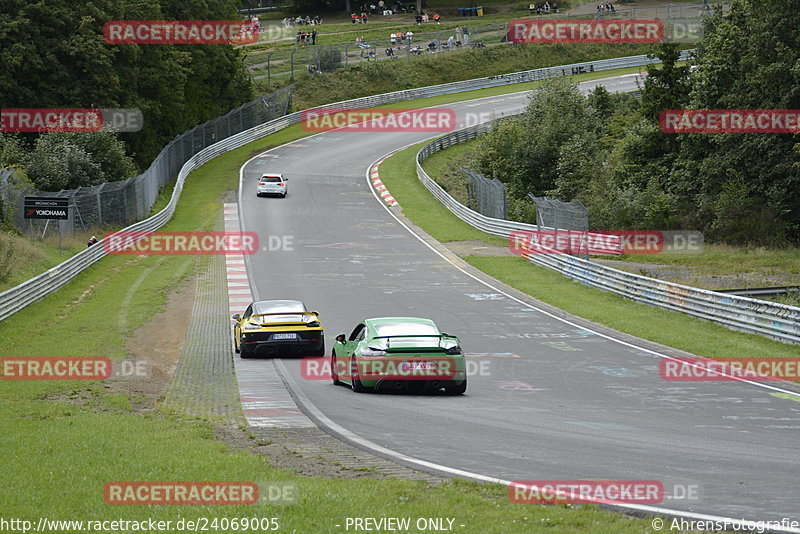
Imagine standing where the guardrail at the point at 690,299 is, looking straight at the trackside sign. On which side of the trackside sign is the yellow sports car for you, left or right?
left

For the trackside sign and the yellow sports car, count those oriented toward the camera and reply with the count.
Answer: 1

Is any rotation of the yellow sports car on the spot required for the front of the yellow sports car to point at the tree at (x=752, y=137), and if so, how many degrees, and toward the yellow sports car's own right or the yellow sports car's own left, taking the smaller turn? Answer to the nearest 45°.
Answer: approximately 45° to the yellow sports car's own right

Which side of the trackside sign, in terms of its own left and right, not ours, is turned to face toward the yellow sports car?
front

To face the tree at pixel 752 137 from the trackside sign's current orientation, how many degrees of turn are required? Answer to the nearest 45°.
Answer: approximately 90° to its left

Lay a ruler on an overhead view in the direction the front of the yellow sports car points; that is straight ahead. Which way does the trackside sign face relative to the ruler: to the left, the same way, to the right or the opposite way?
the opposite way

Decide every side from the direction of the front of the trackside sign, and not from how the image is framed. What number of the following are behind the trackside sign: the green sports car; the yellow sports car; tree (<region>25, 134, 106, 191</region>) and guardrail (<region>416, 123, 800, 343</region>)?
1

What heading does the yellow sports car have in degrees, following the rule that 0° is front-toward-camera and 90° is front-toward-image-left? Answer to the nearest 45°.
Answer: approximately 180°

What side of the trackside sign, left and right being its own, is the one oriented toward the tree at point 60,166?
back

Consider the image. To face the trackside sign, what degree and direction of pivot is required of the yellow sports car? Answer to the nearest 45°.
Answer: approximately 45° to its left

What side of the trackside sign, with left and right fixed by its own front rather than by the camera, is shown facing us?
front

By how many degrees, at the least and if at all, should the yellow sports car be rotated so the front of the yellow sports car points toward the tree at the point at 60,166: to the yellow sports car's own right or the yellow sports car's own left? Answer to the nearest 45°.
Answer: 0° — it already faces it

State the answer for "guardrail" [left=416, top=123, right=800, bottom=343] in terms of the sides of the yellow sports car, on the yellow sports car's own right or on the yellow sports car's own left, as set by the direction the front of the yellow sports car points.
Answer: on the yellow sports car's own right
